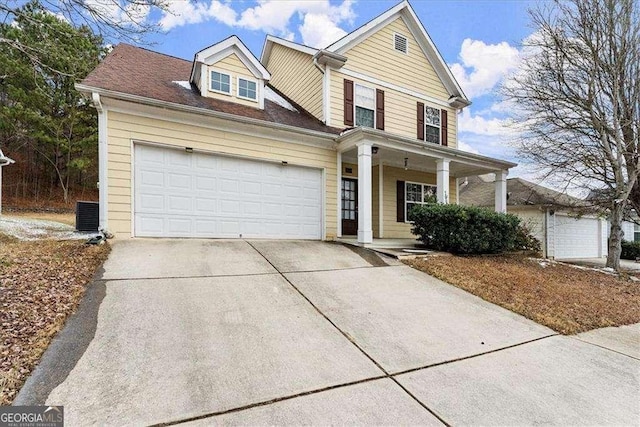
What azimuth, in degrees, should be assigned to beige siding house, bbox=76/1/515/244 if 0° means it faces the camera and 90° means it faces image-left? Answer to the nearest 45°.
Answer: approximately 315°

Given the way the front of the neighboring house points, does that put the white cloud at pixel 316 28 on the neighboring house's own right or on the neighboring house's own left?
on the neighboring house's own right

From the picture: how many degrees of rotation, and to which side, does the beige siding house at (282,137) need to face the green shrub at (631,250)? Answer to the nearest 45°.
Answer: approximately 45° to its left

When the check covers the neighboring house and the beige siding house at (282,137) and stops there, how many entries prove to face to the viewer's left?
0

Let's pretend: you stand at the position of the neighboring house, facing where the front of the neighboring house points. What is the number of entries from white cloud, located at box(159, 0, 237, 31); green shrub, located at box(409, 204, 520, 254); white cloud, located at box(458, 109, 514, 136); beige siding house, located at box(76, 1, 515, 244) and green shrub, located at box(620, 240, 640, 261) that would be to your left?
1

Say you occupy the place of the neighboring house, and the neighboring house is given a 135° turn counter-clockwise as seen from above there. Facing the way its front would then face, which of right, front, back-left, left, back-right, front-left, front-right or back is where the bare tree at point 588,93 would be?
back

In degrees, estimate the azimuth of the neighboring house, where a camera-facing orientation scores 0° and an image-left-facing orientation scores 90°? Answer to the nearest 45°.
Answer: approximately 315°

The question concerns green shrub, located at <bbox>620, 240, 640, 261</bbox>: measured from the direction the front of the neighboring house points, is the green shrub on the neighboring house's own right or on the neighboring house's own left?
on the neighboring house's own left

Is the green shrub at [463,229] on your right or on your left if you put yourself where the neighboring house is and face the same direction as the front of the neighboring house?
on your right
